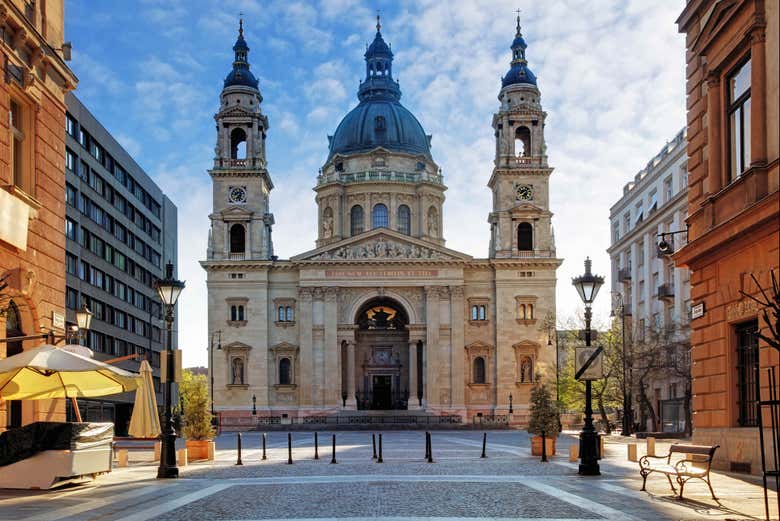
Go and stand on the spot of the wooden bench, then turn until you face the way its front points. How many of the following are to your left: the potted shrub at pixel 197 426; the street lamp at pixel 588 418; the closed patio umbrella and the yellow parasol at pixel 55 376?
0

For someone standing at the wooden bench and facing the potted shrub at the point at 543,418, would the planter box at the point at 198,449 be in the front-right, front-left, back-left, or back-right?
front-left

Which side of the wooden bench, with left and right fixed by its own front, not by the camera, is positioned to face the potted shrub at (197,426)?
right

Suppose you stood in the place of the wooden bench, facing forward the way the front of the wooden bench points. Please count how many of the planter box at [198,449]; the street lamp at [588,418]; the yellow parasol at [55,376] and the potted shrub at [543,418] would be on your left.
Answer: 0

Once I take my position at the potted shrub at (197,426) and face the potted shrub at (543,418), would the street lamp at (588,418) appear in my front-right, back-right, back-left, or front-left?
front-right

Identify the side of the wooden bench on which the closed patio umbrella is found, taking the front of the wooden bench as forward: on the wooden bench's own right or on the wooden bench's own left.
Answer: on the wooden bench's own right

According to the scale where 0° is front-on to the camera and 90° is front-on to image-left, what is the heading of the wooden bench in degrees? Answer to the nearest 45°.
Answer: approximately 45°

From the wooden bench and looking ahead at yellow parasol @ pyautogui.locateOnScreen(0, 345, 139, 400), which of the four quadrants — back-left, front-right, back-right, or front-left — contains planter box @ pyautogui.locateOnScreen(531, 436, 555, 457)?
front-right

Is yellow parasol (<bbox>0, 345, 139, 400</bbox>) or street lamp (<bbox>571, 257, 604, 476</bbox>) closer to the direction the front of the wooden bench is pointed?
the yellow parasol

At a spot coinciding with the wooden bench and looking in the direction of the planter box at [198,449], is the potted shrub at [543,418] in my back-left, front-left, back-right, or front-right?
front-right

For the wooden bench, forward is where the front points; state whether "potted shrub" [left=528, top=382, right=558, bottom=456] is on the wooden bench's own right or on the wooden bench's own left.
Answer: on the wooden bench's own right

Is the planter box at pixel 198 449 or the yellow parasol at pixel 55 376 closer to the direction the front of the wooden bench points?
the yellow parasol

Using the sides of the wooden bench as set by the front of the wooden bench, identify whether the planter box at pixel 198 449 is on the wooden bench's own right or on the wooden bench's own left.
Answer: on the wooden bench's own right
